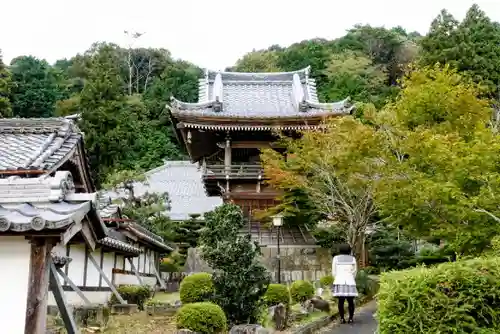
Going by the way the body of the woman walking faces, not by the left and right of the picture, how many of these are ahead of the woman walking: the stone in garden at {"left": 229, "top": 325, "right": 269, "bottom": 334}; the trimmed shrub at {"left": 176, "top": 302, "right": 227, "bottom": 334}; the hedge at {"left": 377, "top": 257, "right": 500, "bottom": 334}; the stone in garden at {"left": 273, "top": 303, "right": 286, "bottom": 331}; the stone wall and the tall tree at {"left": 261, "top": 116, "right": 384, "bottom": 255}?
2

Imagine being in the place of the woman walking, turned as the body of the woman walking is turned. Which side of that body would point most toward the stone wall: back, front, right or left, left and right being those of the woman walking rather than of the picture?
front

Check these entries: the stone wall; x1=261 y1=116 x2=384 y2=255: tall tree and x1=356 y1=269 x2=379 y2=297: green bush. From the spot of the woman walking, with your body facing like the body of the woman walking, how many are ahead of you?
3

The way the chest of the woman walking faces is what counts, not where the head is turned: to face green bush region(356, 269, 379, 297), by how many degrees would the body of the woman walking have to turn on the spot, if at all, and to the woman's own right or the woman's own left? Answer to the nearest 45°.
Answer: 0° — they already face it

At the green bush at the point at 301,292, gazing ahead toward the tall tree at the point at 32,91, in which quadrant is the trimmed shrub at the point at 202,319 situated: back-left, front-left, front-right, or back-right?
back-left

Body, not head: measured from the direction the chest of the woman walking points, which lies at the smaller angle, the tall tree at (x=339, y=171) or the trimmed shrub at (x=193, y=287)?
the tall tree

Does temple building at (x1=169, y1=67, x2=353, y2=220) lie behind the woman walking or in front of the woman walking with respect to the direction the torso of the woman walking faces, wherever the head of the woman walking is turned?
in front

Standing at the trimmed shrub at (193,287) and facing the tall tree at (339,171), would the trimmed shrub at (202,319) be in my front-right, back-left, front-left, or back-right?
back-right

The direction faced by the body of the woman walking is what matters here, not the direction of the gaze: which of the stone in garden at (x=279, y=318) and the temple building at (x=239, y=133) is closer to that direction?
the temple building

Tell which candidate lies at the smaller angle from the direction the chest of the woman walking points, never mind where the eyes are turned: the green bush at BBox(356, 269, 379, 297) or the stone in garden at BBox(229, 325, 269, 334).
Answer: the green bush

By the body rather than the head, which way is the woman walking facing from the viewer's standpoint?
away from the camera

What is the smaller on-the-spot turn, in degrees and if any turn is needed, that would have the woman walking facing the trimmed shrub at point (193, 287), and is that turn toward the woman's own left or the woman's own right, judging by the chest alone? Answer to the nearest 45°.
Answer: approximately 45° to the woman's own left

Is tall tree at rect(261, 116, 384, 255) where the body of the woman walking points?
yes
